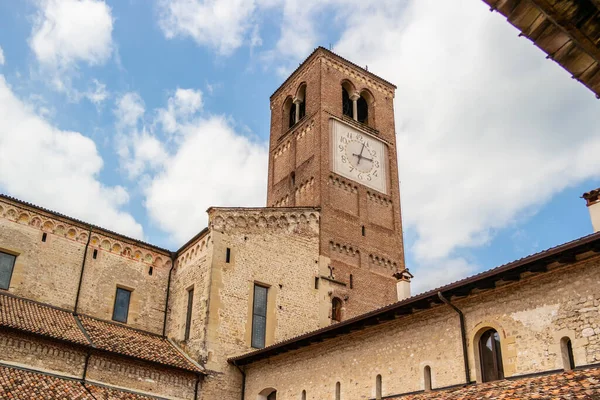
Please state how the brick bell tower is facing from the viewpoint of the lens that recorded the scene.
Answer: facing the viewer and to the right of the viewer
